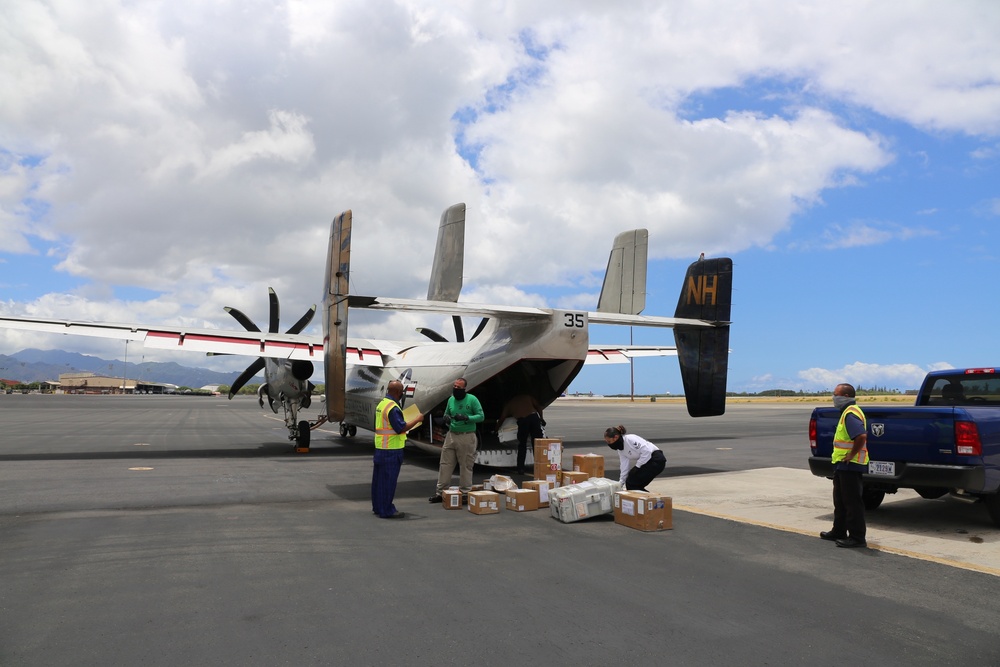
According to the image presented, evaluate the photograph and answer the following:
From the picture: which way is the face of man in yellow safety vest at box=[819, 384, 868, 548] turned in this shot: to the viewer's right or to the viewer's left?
to the viewer's left

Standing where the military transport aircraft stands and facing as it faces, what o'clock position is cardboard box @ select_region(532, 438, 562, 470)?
The cardboard box is roughly at 7 o'clock from the military transport aircraft.

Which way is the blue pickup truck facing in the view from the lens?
facing away from the viewer and to the right of the viewer

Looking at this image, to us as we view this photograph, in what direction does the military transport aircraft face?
facing away from the viewer and to the left of the viewer

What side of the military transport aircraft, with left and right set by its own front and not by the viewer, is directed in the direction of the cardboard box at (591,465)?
back

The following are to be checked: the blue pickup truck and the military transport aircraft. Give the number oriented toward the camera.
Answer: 0

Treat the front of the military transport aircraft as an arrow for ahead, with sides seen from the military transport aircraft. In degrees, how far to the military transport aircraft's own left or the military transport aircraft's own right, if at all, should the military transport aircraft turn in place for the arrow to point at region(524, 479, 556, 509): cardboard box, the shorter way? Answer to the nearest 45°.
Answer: approximately 135° to the military transport aircraft's own left

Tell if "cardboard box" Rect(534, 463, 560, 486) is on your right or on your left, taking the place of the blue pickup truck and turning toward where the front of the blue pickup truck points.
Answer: on your left

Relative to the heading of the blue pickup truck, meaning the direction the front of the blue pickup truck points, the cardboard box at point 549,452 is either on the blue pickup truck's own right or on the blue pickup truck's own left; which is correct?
on the blue pickup truck's own left

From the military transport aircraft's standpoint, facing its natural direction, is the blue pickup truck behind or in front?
behind
